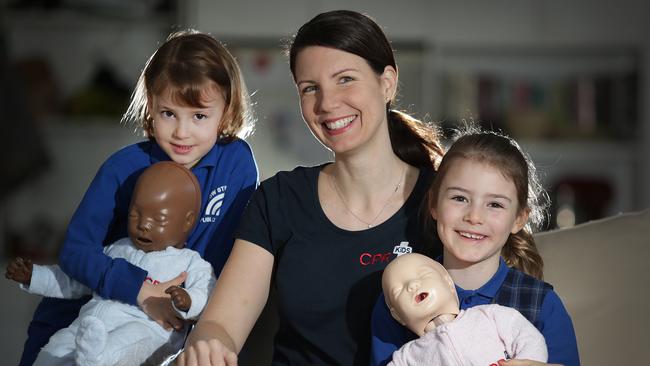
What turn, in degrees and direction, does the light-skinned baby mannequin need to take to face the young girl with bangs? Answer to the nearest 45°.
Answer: approximately 135° to its right

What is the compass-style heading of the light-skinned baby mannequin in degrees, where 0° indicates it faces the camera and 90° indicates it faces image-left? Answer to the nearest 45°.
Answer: approximately 0°

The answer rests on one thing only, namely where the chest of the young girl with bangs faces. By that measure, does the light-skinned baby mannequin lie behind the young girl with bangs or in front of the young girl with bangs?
in front

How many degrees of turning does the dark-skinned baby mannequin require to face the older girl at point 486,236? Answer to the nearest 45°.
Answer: approximately 90° to its left

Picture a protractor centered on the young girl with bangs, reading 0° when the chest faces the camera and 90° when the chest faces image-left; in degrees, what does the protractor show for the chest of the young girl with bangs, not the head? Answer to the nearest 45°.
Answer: approximately 0°

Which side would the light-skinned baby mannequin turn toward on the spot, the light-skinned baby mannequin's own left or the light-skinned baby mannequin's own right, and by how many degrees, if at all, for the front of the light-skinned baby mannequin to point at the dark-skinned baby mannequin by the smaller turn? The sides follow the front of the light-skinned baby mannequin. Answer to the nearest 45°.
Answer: approximately 90° to the light-skinned baby mannequin's own right

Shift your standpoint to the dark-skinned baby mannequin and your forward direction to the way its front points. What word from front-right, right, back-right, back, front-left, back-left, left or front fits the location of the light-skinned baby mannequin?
left
